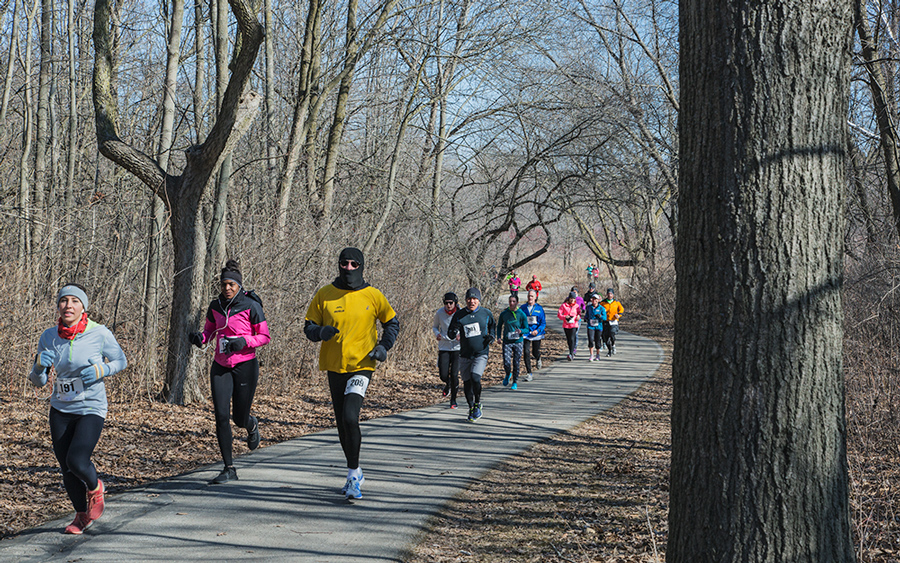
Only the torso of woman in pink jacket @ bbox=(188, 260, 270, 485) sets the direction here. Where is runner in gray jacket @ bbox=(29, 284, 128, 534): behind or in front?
in front

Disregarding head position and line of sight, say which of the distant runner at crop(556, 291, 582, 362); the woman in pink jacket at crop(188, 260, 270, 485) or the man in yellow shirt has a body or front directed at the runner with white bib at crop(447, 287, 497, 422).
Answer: the distant runner

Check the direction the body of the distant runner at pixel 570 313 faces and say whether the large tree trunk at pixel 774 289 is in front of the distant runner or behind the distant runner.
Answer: in front

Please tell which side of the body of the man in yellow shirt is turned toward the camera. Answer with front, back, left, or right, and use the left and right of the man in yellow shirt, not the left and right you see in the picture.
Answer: front

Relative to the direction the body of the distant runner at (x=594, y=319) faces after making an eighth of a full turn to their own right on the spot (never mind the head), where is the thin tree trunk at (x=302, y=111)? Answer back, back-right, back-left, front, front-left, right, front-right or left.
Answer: front

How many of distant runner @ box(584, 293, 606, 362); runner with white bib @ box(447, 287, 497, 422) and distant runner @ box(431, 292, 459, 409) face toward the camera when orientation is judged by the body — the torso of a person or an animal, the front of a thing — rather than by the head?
3

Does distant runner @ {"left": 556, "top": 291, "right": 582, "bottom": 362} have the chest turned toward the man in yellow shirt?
yes

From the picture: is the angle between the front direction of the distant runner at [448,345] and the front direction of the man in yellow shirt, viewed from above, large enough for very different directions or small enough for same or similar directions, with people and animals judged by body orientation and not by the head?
same or similar directions

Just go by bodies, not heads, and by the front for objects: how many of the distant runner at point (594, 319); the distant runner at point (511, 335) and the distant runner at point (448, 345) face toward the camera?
3

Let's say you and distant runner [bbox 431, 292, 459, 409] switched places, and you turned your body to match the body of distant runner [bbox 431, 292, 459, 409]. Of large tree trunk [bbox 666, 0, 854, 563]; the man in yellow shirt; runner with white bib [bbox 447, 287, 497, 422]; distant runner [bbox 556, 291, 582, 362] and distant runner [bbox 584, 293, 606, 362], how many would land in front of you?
3

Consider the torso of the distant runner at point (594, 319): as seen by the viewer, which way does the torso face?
toward the camera

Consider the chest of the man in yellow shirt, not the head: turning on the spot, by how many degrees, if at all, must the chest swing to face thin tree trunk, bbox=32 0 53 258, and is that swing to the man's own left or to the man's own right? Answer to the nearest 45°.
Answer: approximately 135° to the man's own right

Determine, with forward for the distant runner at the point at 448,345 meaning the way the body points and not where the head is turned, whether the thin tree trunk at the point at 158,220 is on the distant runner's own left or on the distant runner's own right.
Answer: on the distant runner's own right

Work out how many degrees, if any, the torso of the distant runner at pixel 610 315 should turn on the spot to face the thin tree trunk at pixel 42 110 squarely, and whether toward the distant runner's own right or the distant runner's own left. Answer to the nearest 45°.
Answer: approximately 45° to the distant runner's own right

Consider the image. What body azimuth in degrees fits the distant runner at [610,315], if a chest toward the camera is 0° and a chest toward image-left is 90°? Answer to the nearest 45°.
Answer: approximately 0°
